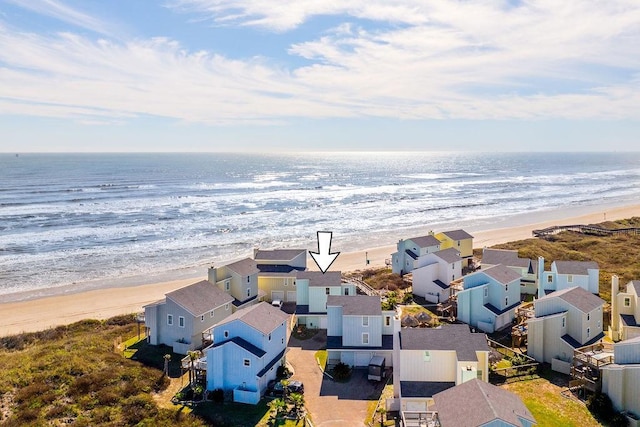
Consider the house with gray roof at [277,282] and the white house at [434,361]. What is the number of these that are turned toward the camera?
2

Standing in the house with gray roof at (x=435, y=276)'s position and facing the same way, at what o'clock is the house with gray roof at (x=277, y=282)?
the house with gray roof at (x=277, y=282) is roughly at 4 o'clock from the house with gray roof at (x=435, y=276).

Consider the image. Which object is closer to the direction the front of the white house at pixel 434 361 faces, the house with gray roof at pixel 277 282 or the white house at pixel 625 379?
the white house

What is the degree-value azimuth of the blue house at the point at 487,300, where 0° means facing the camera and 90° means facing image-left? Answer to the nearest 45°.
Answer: approximately 315°

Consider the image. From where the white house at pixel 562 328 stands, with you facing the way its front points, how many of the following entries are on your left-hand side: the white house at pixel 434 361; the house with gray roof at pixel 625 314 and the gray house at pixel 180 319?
1

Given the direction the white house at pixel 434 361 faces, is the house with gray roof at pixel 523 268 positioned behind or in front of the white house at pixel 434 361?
behind

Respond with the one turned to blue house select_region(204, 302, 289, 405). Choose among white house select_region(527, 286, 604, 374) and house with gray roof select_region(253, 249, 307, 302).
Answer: the house with gray roof
